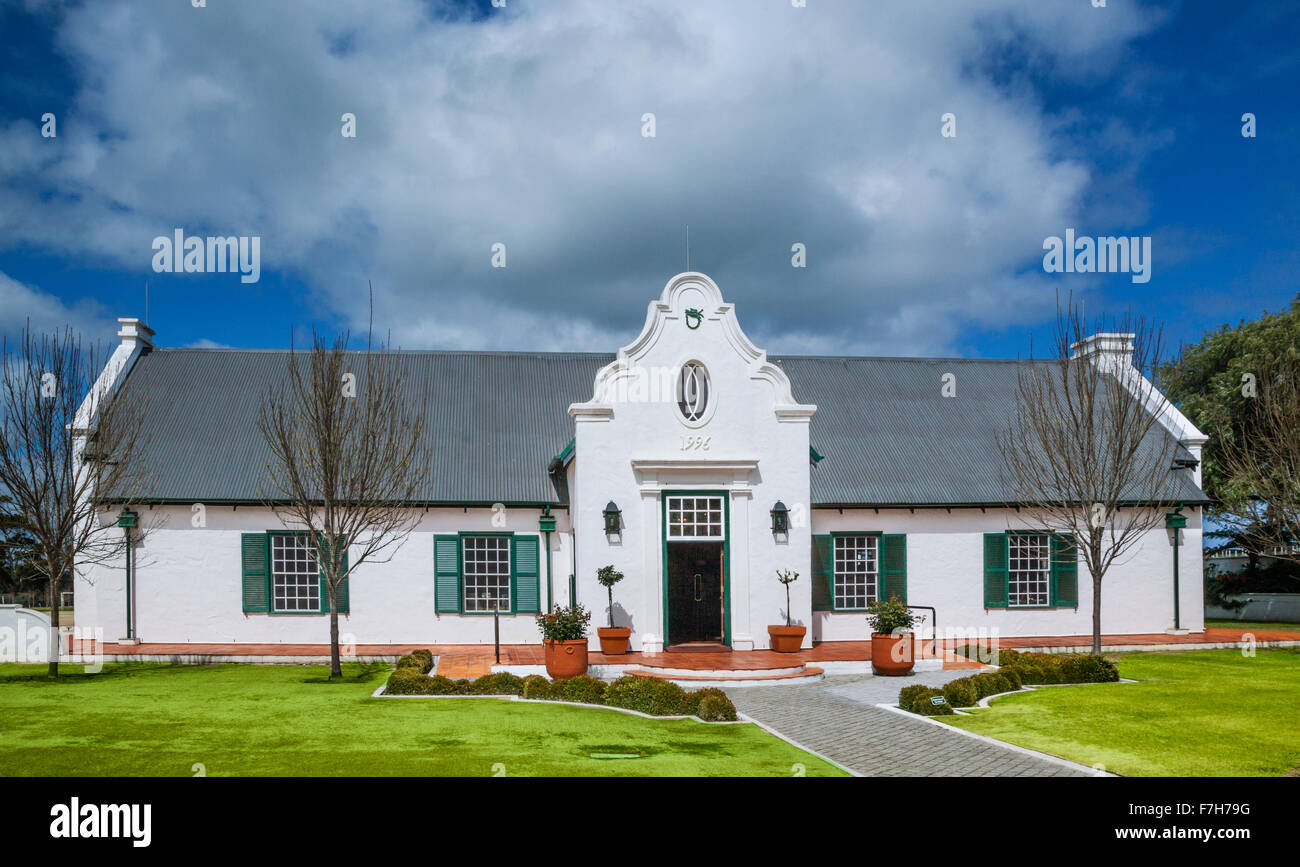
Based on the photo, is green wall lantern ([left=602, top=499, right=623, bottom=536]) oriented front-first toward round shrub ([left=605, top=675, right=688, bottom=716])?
yes

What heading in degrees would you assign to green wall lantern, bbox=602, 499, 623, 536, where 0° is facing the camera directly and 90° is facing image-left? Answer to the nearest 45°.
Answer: approximately 0°

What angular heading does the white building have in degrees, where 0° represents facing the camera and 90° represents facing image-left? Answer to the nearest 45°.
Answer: approximately 0°

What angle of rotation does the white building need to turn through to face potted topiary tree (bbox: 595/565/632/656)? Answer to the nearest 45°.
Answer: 0° — it already faces it

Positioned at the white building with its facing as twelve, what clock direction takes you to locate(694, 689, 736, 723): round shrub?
The round shrub is roughly at 12 o'clock from the white building.

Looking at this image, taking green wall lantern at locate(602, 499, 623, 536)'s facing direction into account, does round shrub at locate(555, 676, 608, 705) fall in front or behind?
in front

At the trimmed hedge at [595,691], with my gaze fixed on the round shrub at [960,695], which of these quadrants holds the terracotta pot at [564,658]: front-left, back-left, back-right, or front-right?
back-left

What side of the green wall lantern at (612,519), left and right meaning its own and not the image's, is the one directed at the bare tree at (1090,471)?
left

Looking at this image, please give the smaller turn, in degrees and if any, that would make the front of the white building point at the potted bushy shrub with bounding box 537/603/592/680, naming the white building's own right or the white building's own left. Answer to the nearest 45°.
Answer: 0° — it already faces it

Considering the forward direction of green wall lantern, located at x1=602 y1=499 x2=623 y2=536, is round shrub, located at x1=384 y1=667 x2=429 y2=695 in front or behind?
in front

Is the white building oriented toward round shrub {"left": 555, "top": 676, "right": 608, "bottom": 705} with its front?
yes
